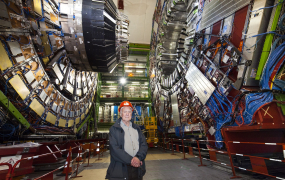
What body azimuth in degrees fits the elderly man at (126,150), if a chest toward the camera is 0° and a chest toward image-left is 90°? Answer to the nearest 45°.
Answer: approximately 315°

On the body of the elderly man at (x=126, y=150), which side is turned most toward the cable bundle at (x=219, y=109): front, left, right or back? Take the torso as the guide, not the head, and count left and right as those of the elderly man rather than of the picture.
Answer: left

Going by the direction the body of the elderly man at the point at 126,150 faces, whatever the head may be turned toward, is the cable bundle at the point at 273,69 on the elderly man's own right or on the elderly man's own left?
on the elderly man's own left

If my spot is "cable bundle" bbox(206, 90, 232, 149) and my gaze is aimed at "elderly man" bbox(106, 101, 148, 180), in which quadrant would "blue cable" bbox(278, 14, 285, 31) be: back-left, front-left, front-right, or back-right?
front-left
